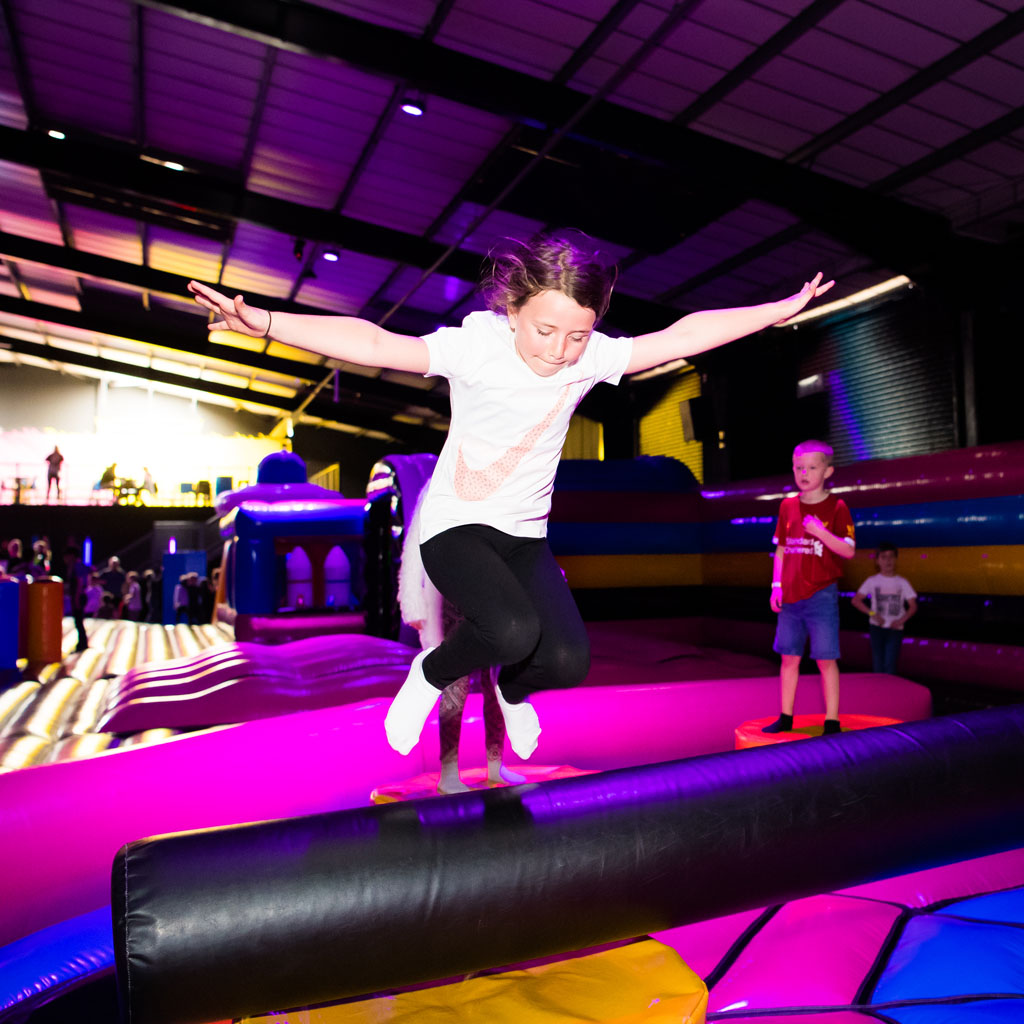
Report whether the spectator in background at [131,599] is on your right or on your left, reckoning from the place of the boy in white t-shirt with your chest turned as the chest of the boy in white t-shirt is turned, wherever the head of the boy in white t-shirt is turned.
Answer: on your right

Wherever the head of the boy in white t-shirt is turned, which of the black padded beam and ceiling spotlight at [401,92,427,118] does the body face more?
the black padded beam

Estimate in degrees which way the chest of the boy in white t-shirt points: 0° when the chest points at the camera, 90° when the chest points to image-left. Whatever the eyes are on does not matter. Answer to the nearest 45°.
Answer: approximately 0°

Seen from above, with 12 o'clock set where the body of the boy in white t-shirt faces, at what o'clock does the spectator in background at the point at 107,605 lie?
The spectator in background is roughly at 4 o'clock from the boy in white t-shirt.

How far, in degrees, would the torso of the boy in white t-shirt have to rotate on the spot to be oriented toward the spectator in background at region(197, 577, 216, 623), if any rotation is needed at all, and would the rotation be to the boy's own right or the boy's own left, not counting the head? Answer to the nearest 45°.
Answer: approximately 135° to the boy's own right

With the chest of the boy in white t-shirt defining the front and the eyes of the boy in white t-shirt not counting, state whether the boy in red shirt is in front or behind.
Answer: in front

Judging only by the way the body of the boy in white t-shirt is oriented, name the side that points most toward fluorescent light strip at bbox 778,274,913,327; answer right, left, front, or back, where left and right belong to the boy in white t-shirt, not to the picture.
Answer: back

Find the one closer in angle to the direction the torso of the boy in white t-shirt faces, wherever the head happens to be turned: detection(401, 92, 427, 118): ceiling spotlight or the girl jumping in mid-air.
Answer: the girl jumping in mid-air

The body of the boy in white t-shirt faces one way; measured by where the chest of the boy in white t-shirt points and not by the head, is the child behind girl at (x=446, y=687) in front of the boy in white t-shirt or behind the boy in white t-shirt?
in front

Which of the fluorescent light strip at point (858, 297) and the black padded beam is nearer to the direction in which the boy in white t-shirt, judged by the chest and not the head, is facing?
the black padded beam

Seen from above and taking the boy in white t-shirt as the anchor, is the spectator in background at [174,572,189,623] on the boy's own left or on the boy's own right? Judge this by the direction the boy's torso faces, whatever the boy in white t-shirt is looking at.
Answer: on the boy's own right
